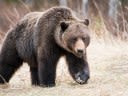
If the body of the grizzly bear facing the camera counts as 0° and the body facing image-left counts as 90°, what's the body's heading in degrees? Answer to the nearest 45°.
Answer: approximately 315°
